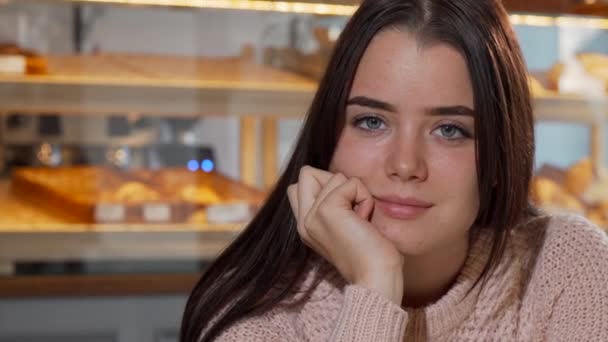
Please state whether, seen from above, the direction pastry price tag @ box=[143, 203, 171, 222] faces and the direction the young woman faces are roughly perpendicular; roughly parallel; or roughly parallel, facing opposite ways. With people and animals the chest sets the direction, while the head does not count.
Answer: roughly parallel

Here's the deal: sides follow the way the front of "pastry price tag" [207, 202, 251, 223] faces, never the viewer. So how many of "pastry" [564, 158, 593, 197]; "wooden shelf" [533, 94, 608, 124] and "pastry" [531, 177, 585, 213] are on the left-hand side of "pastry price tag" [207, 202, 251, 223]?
3

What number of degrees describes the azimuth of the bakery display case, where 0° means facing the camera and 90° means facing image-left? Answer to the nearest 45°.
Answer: approximately 0°

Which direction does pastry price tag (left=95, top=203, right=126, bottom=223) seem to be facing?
toward the camera

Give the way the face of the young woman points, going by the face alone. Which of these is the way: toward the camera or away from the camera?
toward the camera

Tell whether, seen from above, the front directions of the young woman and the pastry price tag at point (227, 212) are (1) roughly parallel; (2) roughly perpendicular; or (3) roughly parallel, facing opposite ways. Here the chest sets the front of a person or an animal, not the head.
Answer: roughly parallel

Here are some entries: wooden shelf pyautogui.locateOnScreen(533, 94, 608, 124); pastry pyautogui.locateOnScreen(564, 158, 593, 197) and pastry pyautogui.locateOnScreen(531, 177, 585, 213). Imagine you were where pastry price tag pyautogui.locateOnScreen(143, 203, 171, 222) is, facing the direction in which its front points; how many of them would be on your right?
0

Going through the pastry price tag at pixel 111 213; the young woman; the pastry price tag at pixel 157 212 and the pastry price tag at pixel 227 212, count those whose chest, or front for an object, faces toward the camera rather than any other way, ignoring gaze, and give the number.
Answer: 4

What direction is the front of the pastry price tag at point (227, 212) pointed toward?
toward the camera

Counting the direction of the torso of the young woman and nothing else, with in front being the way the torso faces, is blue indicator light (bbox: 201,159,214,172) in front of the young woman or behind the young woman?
behind

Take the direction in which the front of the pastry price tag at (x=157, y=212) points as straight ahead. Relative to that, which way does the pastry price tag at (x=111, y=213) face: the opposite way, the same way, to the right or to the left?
the same way
